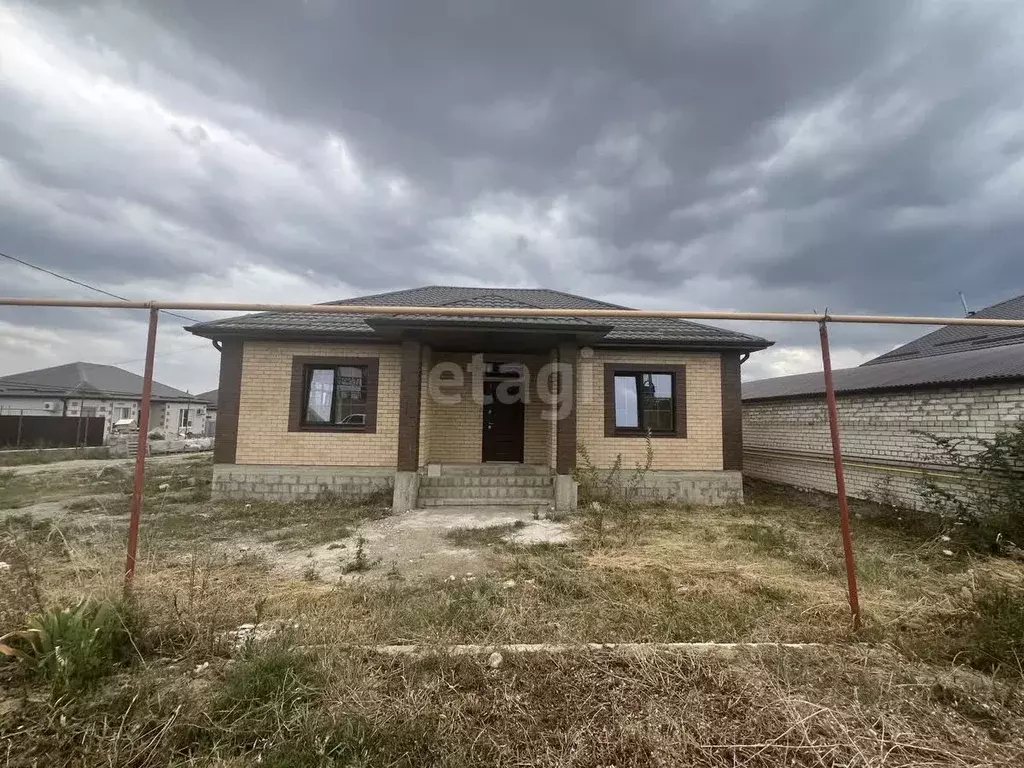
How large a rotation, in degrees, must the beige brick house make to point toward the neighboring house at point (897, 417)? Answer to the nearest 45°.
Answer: approximately 90° to its left

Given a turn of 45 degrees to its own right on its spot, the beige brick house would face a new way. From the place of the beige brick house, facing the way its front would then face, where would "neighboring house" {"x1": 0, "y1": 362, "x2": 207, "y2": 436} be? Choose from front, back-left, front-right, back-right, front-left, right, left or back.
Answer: right

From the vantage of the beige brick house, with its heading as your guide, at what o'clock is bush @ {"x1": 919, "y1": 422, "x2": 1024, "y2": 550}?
The bush is roughly at 10 o'clock from the beige brick house.

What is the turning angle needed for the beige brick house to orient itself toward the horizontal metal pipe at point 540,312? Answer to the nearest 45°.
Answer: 0° — it already faces it

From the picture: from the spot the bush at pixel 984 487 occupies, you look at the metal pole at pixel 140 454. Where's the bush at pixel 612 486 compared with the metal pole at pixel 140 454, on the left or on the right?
right

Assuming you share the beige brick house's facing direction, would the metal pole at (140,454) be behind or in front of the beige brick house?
in front

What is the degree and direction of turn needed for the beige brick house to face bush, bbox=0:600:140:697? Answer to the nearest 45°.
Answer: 0° — it already faces it

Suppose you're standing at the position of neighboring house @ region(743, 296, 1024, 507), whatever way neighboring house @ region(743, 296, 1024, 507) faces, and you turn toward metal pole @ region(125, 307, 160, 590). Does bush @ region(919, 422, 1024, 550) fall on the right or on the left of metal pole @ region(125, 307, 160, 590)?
left

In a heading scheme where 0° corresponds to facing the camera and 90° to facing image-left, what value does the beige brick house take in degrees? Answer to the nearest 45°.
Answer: approximately 0°

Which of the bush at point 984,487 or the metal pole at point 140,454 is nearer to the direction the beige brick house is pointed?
the metal pole

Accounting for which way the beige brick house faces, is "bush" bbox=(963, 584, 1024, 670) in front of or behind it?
in front

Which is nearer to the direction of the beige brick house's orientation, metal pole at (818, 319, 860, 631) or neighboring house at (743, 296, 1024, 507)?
the metal pole
